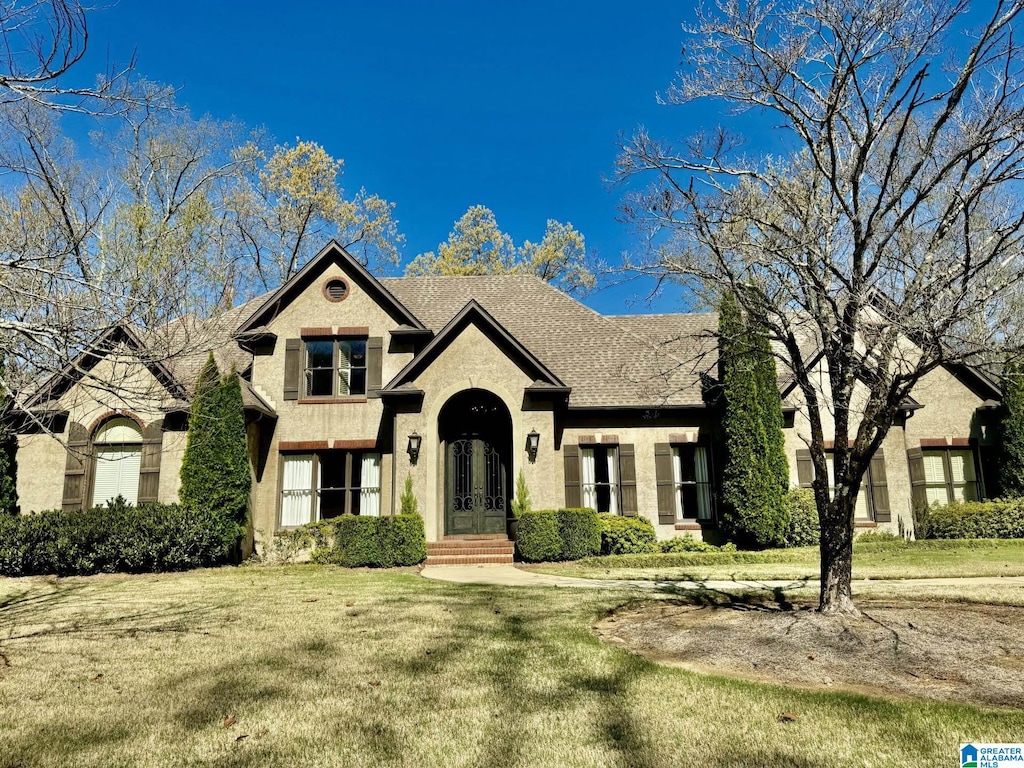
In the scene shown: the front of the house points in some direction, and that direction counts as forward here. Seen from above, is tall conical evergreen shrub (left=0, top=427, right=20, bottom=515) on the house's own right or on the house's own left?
on the house's own right

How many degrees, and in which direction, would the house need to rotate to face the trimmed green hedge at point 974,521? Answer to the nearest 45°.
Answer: approximately 90° to its left

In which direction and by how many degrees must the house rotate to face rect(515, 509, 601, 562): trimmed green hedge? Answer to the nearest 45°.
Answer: approximately 45° to its left

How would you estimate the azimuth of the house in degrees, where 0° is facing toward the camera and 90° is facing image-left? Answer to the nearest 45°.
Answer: approximately 0°

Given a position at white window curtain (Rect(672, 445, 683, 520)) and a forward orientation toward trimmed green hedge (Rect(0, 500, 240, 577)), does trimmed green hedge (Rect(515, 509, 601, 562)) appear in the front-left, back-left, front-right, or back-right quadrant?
front-left

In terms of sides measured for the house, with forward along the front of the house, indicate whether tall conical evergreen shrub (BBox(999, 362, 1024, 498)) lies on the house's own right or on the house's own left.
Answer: on the house's own left

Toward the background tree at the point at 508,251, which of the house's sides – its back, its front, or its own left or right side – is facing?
back

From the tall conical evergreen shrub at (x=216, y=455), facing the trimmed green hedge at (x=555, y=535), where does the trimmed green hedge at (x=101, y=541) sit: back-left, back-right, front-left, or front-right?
back-right

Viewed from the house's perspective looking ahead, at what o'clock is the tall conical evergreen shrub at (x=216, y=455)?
The tall conical evergreen shrub is roughly at 2 o'clock from the house.

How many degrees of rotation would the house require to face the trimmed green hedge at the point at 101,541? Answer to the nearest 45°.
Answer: approximately 45° to its right

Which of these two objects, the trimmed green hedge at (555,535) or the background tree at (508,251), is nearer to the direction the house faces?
the trimmed green hedge

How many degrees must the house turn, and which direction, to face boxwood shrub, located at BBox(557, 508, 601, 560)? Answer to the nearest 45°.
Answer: approximately 45° to its left

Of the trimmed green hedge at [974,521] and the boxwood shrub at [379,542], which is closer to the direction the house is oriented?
the boxwood shrub

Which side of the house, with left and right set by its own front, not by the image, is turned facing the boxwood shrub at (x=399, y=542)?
front

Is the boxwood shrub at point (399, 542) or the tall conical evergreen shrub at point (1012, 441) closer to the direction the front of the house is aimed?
the boxwood shrub
